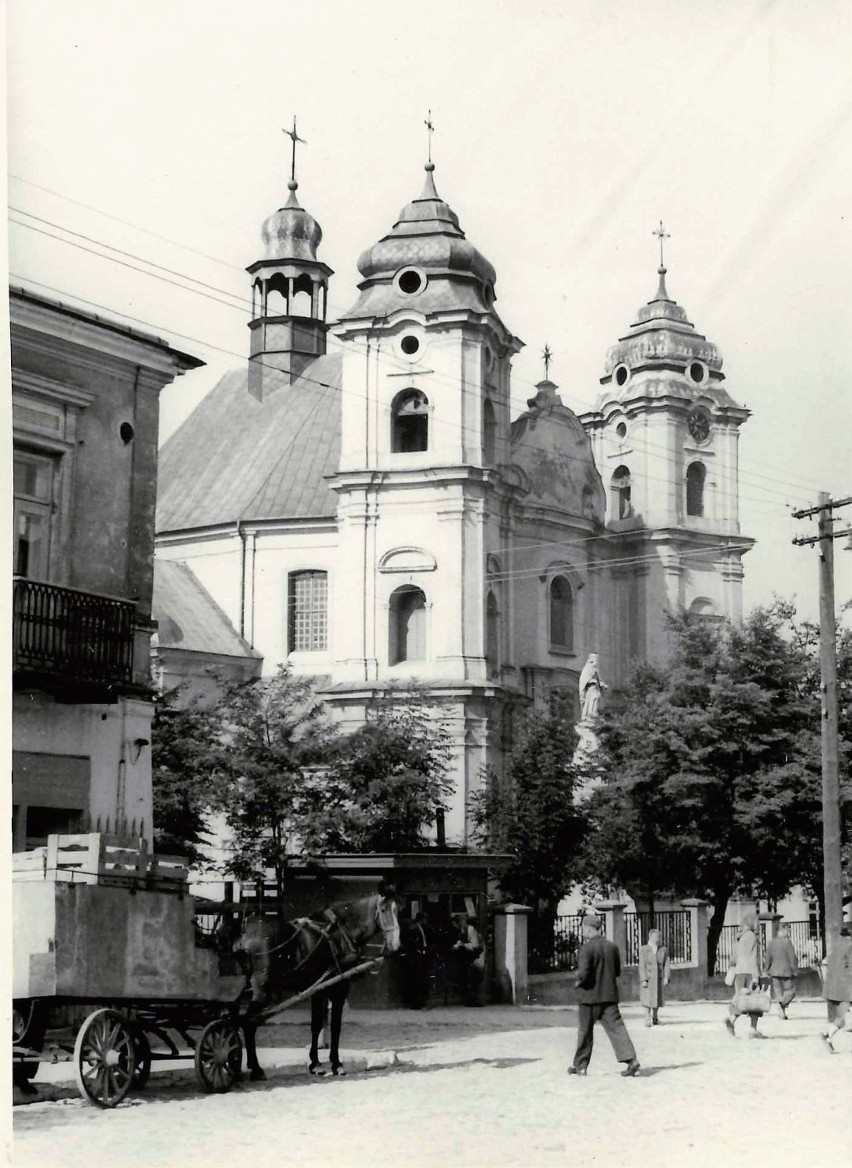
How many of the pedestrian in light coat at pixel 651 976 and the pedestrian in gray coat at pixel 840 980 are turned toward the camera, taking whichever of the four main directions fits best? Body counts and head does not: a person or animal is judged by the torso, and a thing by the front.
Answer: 1

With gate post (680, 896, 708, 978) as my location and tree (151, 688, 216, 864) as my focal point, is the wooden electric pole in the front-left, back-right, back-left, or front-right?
back-left

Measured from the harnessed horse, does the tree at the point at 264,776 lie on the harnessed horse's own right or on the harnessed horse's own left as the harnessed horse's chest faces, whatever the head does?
on the harnessed horse's own left

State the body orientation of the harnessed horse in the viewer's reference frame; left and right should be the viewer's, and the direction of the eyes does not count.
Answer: facing to the right of the viewer

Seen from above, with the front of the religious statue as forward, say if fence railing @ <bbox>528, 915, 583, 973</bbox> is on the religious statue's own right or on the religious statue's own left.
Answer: on the religious statue's own right

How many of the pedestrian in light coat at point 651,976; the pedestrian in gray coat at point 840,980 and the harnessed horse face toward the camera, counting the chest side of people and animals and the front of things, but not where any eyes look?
1

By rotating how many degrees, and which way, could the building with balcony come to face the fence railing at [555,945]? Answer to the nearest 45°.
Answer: approximately 90° to its left

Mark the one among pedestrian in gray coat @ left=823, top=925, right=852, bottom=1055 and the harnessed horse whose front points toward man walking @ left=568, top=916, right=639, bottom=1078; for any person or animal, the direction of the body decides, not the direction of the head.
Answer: the harnessed horse
